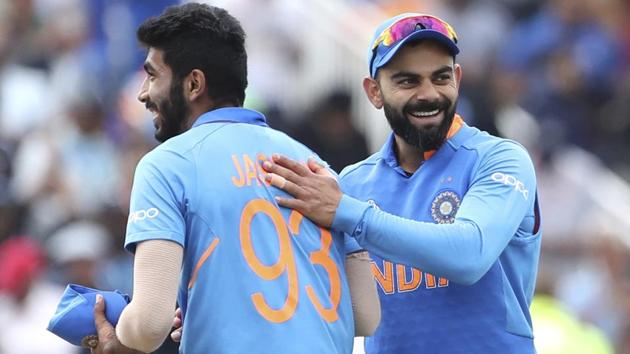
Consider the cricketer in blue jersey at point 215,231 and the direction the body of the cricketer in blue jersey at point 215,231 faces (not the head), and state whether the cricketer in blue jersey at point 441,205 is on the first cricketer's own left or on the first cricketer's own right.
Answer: on the first cricketer's own right

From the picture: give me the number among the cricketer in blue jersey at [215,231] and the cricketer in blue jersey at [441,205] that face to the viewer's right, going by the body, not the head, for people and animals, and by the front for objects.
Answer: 0

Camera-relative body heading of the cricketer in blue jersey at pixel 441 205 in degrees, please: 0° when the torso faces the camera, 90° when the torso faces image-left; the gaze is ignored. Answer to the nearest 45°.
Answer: approximately 45°

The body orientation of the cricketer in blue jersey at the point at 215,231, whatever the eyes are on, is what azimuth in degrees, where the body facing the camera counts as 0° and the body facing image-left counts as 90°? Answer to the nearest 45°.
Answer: approximately 135°

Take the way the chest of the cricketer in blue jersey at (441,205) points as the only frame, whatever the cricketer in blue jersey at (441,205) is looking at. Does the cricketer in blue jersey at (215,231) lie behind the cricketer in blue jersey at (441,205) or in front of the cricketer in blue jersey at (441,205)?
in front
